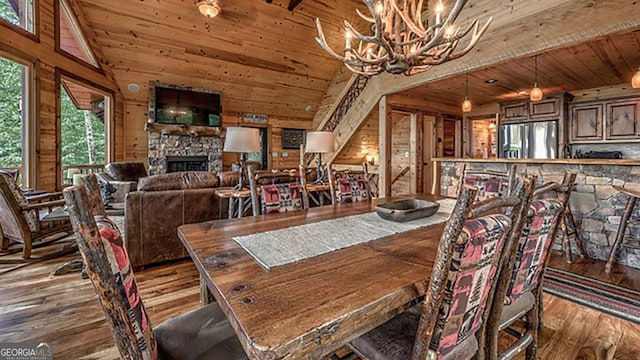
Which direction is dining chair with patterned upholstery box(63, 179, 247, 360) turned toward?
to the viewer's right

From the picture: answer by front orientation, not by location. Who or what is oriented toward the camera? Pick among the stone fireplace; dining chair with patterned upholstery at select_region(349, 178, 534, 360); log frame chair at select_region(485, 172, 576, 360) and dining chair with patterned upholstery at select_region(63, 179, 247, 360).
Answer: the stone fireplace

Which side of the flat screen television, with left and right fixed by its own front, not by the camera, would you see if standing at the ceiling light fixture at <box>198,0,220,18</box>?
front

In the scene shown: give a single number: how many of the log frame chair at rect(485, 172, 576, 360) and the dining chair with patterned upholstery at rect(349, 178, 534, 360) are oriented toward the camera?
0

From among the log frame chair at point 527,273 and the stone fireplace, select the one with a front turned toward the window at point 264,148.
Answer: the log frame chair

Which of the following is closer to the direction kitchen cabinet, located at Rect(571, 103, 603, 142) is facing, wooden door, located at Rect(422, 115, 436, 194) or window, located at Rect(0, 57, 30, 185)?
the window

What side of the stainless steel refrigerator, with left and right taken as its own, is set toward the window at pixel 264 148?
right

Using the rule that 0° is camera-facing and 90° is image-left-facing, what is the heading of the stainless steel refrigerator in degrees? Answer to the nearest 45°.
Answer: approximately 0°

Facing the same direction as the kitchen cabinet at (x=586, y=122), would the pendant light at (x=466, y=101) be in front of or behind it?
in front
